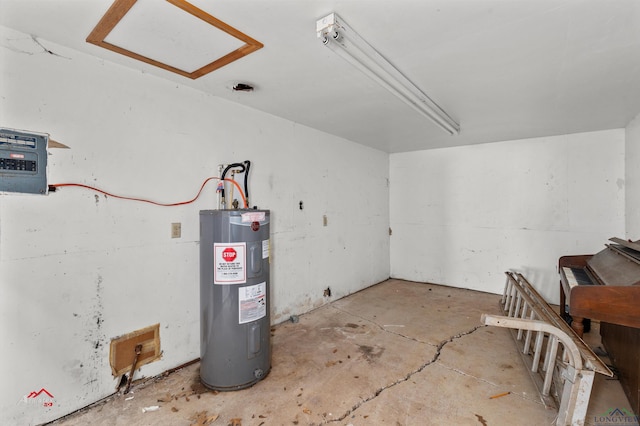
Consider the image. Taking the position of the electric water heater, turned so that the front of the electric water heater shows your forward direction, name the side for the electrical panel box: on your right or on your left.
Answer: on your right

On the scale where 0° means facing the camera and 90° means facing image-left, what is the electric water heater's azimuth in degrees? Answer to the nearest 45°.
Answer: approximately 315°

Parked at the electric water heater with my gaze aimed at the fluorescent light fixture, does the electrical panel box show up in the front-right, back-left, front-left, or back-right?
back-right
